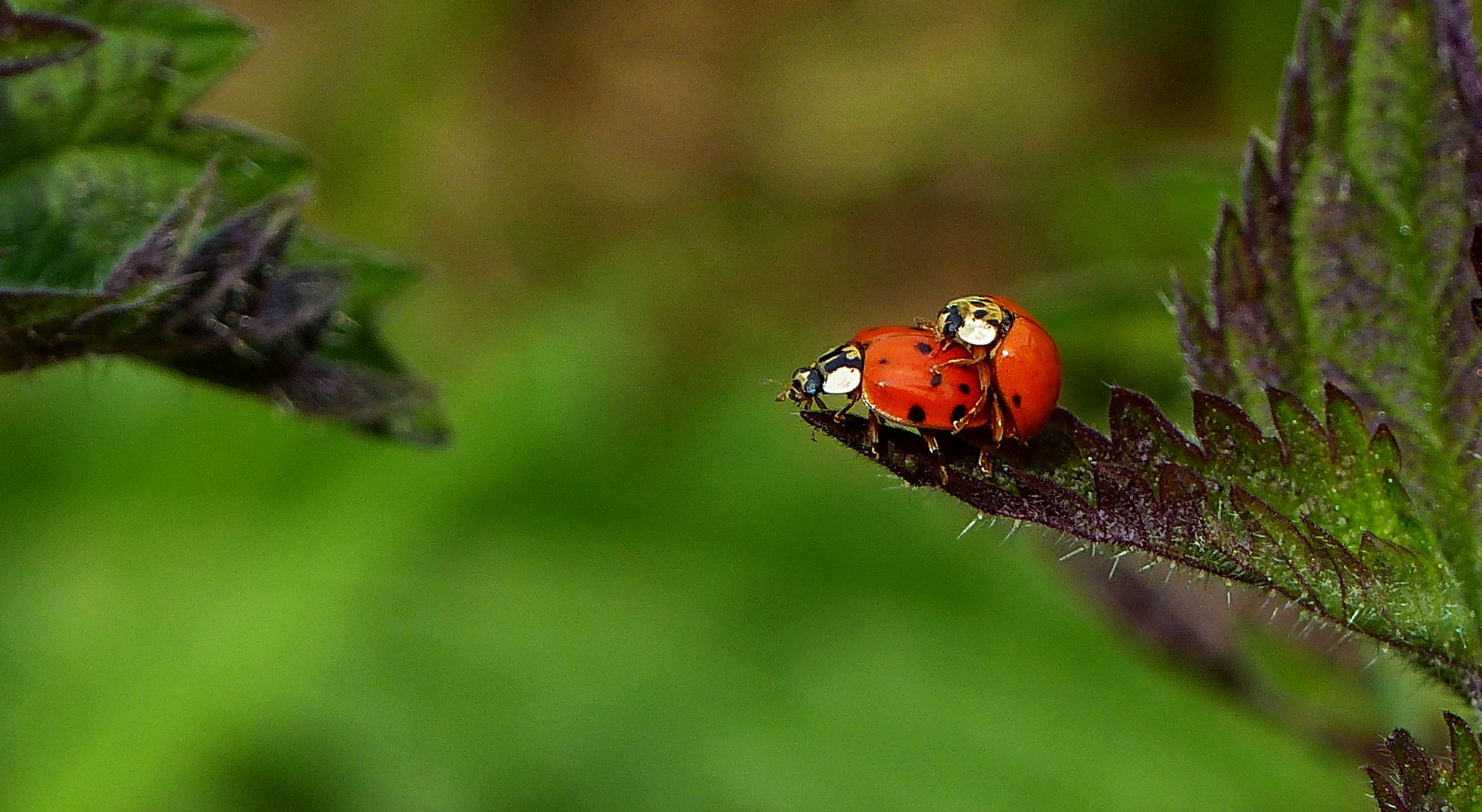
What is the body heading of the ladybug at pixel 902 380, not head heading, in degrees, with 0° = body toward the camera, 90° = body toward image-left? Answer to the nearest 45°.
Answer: approximately 90°

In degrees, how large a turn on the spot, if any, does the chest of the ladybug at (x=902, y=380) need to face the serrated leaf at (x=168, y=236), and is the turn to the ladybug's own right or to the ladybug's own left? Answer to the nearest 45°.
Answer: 0° — it already faces it
